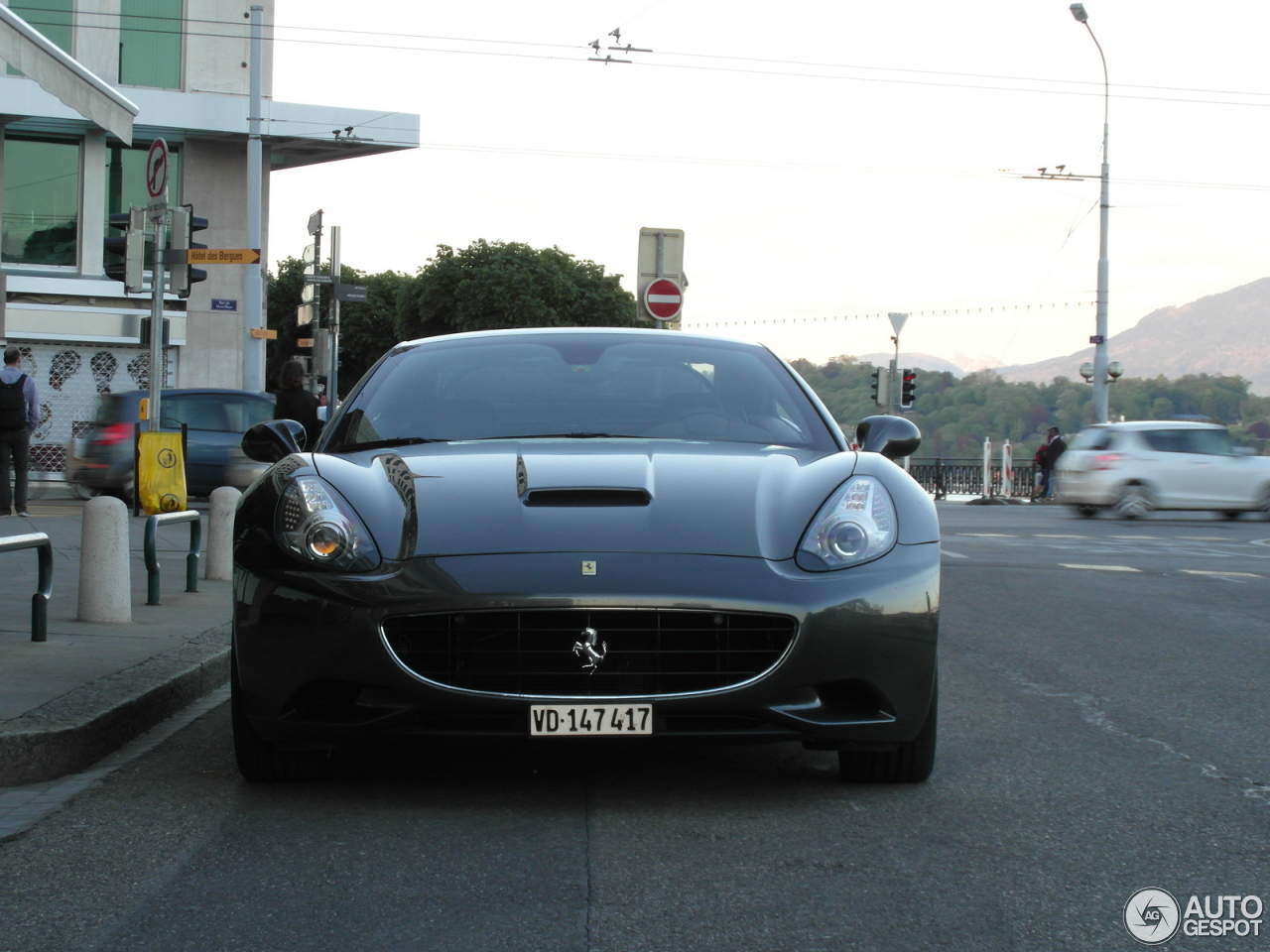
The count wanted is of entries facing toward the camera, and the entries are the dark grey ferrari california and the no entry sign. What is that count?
2

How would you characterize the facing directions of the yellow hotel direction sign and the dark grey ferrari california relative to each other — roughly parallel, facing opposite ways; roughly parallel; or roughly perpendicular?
roughly parallel

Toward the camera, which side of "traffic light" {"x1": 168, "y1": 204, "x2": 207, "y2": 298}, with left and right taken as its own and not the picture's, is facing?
right

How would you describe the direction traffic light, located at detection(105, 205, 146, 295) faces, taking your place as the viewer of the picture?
facing to the left of the viewer

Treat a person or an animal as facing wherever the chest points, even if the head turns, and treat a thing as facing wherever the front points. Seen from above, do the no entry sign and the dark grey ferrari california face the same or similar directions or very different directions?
same or similar directions

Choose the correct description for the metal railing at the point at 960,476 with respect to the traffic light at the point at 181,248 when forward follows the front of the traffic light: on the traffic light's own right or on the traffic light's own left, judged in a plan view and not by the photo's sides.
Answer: on the traffic light's own left

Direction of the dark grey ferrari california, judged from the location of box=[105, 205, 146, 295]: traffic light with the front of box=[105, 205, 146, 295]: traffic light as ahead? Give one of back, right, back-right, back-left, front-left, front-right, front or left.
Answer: left

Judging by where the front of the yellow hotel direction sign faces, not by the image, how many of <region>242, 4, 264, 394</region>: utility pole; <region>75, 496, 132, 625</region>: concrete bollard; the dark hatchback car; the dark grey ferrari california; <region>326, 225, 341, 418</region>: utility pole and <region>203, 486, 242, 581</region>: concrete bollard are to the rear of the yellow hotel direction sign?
3

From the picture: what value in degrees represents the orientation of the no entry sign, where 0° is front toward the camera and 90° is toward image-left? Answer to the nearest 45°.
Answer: approximately 0°

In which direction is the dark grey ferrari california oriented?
toward the camera

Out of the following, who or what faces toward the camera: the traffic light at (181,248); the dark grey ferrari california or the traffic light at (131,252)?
the dark grey ferrari california

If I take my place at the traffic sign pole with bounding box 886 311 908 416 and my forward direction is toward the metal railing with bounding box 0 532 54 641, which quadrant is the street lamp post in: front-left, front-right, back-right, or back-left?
back-left

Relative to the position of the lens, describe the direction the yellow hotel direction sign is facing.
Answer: facing the viewer

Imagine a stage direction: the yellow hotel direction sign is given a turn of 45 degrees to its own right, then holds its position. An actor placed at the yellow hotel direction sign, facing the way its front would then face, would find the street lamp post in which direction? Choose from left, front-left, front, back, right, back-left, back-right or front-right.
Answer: back
